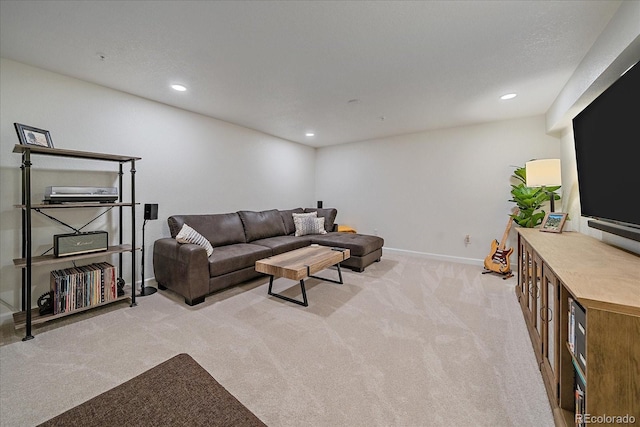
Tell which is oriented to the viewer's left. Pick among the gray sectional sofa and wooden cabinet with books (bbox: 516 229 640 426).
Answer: the wooden cabinet with books

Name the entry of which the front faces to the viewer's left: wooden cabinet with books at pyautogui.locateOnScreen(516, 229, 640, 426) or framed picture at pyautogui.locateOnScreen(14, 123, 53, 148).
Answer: the wooden cabinet with books

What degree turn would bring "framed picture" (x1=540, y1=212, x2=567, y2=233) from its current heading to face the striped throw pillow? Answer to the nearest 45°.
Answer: approximately 45° to its right

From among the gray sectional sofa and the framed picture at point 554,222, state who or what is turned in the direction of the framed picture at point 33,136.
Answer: the framed picture at point 554,222

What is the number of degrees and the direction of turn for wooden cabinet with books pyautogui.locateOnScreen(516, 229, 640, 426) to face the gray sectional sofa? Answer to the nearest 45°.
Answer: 0° — it already faces it

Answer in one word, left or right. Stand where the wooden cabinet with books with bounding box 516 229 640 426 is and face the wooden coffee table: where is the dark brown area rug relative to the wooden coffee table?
left

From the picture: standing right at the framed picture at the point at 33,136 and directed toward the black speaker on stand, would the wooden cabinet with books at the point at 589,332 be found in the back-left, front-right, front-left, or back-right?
front-right

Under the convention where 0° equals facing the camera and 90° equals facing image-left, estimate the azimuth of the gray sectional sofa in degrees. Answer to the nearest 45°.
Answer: approximately 315°

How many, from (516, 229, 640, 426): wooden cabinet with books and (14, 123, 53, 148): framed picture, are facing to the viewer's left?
1

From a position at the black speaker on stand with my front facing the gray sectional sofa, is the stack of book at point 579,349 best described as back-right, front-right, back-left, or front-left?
front-right

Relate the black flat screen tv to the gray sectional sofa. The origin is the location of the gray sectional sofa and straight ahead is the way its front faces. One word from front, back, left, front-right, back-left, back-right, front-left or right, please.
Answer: front

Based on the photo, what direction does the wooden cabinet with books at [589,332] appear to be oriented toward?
to the viewer's left

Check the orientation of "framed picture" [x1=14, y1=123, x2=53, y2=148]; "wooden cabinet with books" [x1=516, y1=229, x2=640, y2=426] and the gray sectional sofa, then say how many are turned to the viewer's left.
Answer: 1

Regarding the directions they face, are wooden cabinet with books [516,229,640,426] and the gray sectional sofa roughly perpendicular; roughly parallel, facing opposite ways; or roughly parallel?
roughly parallel, facing opposite ways

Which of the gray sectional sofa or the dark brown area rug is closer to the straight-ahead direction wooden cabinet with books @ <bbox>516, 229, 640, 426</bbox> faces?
the gray sectional sofa

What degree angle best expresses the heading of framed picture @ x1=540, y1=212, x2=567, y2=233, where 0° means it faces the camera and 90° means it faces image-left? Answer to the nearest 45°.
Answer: approximately 45°

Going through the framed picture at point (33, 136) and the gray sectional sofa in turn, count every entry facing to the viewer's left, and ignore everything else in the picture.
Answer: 0

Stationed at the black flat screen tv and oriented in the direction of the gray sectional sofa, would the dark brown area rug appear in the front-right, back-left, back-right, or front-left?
front-left
